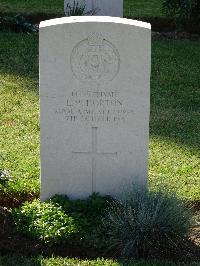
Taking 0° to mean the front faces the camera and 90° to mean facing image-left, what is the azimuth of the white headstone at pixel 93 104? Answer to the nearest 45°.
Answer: approximately 0°

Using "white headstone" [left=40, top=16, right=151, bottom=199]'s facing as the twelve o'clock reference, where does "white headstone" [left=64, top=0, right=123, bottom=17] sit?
"white headstone" [left=64, top=0, right=123, bottom=17] is roughly at 6 o'clock from "white headstone" [left=40, top=16, right=151, bottom=199].

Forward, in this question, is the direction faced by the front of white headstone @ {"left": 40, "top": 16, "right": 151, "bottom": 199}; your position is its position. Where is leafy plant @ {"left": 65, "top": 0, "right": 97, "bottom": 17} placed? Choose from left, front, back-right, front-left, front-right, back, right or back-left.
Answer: back
